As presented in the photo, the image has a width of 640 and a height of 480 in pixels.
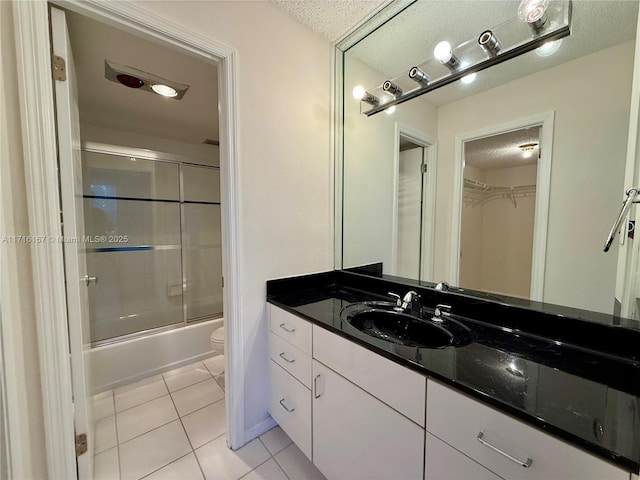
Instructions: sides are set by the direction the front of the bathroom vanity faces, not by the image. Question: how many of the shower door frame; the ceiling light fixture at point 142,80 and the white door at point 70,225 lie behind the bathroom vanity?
0

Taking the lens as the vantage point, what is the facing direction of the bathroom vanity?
facing the viewer and to the left of the viewer

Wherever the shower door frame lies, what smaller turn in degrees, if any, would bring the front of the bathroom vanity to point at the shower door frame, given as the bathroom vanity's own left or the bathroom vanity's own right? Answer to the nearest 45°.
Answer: approximately 45° to the bathroom vanity's own right

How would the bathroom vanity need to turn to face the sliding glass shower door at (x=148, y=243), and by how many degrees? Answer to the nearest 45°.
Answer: approximately 45° to its right

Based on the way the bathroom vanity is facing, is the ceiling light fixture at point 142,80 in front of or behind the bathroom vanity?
in front

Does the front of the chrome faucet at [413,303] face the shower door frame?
no

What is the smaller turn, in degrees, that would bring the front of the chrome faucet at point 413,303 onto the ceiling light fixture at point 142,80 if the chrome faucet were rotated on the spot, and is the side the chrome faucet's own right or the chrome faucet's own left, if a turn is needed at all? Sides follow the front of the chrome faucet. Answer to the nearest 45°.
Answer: approximately 45° to the chrome faucet's own right

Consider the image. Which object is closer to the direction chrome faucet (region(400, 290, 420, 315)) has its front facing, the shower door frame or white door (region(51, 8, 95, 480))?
the white door

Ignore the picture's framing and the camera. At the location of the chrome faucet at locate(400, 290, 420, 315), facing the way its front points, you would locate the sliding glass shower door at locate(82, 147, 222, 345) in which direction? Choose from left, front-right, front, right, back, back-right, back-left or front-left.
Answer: front-right

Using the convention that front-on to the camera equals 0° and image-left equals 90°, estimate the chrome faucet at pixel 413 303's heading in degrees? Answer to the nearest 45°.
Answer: approximately 45°

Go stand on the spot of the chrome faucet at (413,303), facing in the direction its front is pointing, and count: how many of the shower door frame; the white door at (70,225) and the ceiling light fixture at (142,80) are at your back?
0
